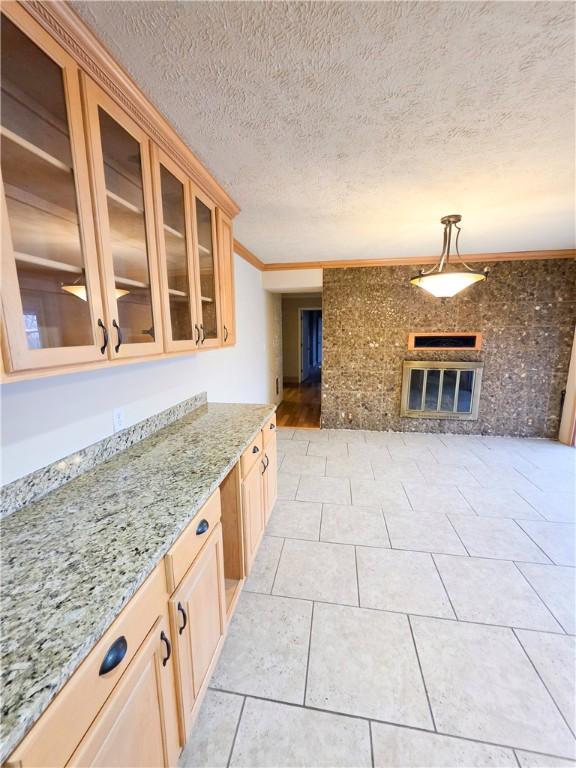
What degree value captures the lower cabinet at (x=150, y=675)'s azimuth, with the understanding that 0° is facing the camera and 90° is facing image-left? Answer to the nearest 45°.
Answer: approximately 315°

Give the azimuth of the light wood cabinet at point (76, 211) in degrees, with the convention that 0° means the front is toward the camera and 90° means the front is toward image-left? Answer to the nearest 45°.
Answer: approximately 315°

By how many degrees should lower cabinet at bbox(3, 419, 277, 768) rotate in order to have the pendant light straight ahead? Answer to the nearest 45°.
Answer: approximately 45° to its left

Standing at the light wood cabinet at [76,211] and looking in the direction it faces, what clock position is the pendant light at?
The pendant light is roughly at 10 o'clock from the light wood cabinet.

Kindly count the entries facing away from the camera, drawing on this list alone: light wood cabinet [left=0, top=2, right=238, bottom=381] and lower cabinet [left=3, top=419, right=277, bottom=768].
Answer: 0
